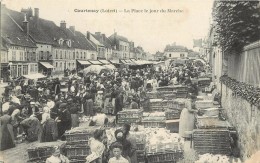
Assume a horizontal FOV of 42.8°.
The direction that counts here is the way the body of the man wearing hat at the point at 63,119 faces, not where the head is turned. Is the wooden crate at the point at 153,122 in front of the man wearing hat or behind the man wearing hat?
behind

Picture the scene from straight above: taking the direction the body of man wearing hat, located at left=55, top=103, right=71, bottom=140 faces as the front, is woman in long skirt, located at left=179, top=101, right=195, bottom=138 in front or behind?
behind

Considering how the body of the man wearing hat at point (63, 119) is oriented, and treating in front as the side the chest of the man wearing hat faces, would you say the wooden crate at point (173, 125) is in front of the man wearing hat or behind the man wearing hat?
behind
